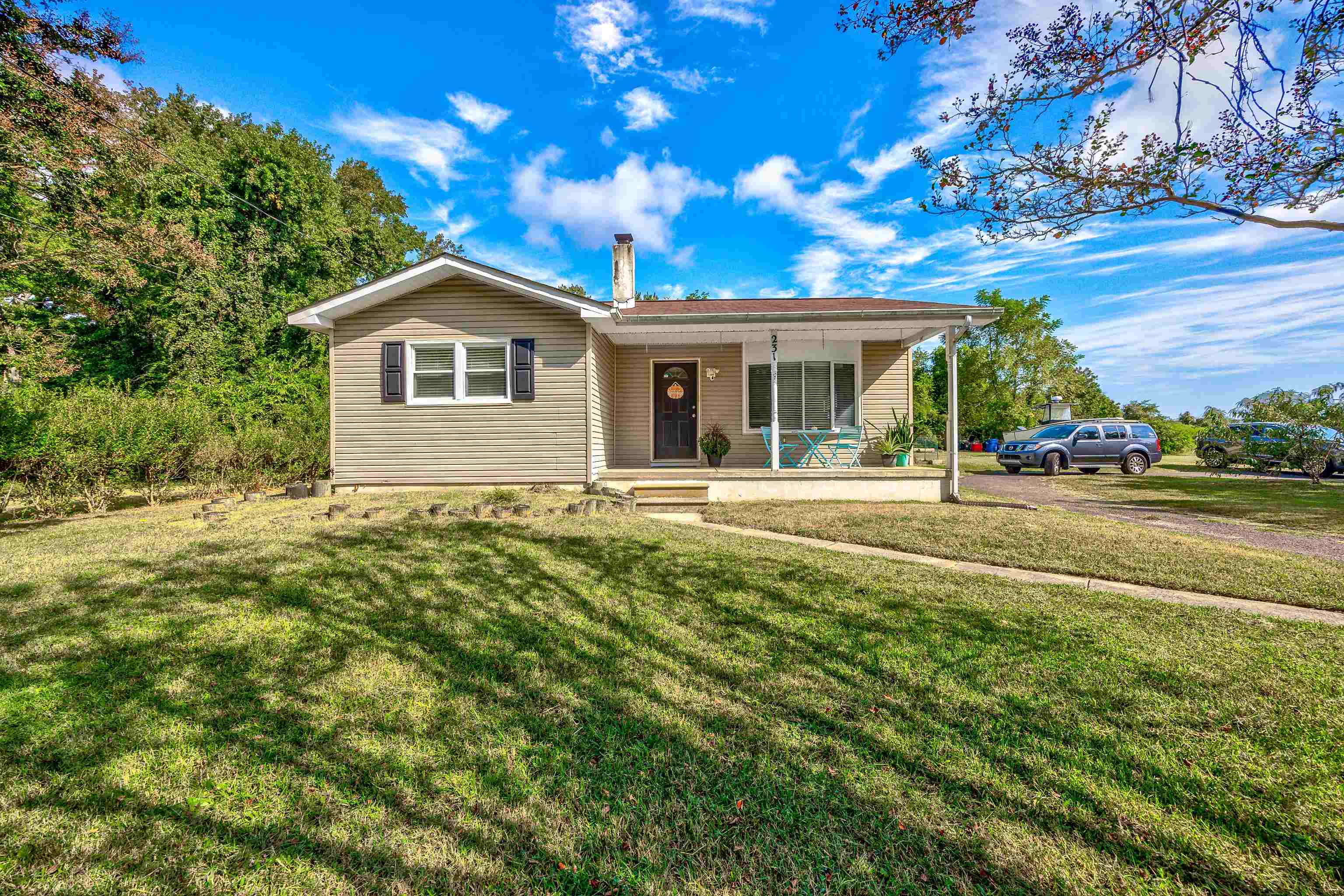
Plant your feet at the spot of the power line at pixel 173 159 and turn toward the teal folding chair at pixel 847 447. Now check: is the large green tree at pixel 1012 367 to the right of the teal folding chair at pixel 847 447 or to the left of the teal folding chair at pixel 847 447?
left

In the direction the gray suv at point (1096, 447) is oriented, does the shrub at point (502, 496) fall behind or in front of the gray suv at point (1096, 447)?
in front

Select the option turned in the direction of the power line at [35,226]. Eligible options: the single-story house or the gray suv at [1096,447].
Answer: the gray suv

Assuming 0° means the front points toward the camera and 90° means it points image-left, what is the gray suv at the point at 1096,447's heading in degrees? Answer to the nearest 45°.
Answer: approximately 45°

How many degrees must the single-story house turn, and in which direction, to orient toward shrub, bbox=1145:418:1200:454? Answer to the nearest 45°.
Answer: approximately 135° to its left

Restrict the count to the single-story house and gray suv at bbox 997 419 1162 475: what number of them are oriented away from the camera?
0

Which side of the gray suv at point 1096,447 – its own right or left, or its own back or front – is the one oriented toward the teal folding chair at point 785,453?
front

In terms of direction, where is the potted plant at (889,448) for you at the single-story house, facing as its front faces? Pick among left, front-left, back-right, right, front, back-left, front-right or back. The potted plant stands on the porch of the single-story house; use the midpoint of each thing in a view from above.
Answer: left

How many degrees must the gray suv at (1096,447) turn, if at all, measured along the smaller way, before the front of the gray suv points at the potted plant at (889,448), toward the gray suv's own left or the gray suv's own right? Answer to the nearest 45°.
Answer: approximately 45° to the gray suv's own left

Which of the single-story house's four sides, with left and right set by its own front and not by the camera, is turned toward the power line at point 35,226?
right

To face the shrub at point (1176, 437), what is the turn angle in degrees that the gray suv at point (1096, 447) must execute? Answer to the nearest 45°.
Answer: approximately 135° to its right

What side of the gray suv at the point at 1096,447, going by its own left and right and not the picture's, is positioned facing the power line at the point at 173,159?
front

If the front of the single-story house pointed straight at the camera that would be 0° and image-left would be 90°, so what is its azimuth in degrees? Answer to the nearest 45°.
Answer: approximately 0°

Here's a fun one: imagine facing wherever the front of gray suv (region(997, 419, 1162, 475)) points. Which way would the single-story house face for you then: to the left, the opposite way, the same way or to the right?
to the left
